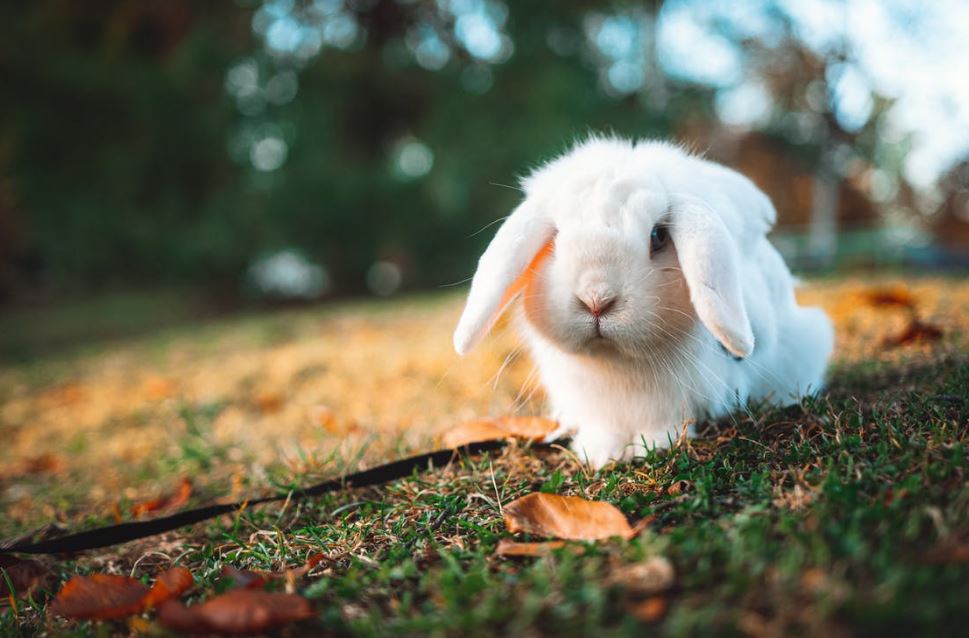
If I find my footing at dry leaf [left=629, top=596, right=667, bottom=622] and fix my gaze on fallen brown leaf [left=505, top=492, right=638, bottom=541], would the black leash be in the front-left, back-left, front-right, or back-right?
front-left

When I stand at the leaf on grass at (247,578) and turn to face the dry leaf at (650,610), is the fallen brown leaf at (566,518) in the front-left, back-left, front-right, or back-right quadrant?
front-left

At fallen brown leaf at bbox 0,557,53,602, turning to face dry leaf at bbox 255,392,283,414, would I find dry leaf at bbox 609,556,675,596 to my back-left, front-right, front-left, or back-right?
back-right

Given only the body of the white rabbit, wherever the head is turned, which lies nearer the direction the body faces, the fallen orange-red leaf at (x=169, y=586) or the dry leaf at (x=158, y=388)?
the fallen orange-red leaf

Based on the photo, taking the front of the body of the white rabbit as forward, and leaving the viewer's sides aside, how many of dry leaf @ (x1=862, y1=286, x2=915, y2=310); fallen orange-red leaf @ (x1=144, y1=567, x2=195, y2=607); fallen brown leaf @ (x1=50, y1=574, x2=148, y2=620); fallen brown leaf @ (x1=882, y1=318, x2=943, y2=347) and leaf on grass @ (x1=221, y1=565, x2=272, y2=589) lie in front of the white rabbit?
3

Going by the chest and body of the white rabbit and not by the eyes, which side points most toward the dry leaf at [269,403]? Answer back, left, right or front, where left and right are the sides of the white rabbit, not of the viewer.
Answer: right

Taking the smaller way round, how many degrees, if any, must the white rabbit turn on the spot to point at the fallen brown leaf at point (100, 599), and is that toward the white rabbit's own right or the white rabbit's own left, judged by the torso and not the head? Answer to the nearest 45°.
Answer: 0° — it already faces it

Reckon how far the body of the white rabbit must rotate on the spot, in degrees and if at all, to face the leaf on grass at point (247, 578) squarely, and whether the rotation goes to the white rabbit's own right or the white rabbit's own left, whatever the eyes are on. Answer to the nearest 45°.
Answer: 0° — it already faces it

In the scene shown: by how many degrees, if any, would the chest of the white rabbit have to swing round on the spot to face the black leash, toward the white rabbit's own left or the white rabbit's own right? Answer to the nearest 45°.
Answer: approximately 45° to the white rabbit's own right

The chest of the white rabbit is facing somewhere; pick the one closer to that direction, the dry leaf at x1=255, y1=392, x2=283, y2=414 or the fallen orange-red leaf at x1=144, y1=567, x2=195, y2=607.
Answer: the fallen orange-red leaf

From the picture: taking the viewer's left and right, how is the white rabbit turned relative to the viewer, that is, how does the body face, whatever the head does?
facing the viewer and to the left of the viewer

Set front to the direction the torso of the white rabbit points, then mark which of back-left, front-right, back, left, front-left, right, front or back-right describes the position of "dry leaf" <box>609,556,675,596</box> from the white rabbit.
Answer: front-left
